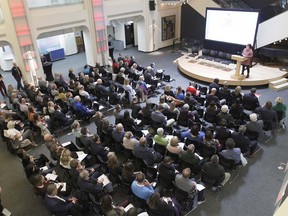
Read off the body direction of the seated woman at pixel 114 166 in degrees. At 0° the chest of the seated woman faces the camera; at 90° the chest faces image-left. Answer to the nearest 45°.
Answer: approximately 225°

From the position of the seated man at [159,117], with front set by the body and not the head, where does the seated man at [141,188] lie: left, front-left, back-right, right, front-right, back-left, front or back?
back-right

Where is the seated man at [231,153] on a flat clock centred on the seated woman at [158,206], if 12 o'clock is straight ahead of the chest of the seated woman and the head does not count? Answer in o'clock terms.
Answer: The seated man is roughly at 12 o'clock from the seated woman.

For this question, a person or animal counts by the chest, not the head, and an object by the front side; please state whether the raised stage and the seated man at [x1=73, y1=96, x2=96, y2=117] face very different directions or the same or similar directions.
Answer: very different directions

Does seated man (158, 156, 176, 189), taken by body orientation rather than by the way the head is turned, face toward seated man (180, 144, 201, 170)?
yes

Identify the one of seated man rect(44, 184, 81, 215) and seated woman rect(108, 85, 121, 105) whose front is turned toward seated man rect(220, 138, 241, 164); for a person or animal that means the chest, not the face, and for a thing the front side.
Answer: seated man rect(44, 184, 81, 215)

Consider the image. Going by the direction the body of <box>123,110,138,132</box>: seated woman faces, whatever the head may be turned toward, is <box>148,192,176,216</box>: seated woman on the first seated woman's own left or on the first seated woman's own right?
on the first seated woman's own right

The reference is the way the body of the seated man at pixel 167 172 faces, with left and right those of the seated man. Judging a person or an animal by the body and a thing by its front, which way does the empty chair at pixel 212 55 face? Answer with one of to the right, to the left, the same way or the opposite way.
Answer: the opposite way

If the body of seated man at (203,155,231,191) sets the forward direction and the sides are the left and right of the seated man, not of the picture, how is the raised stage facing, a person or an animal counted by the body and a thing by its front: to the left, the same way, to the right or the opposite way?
the opposite way

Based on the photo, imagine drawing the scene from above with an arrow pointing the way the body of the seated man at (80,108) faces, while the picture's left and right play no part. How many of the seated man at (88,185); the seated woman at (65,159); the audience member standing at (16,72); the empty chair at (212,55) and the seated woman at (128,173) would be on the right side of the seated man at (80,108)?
3

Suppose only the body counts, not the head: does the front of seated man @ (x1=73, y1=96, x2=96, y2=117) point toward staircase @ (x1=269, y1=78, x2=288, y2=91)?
yes

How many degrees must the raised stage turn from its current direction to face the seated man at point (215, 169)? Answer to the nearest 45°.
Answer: approximately 45° to its left
